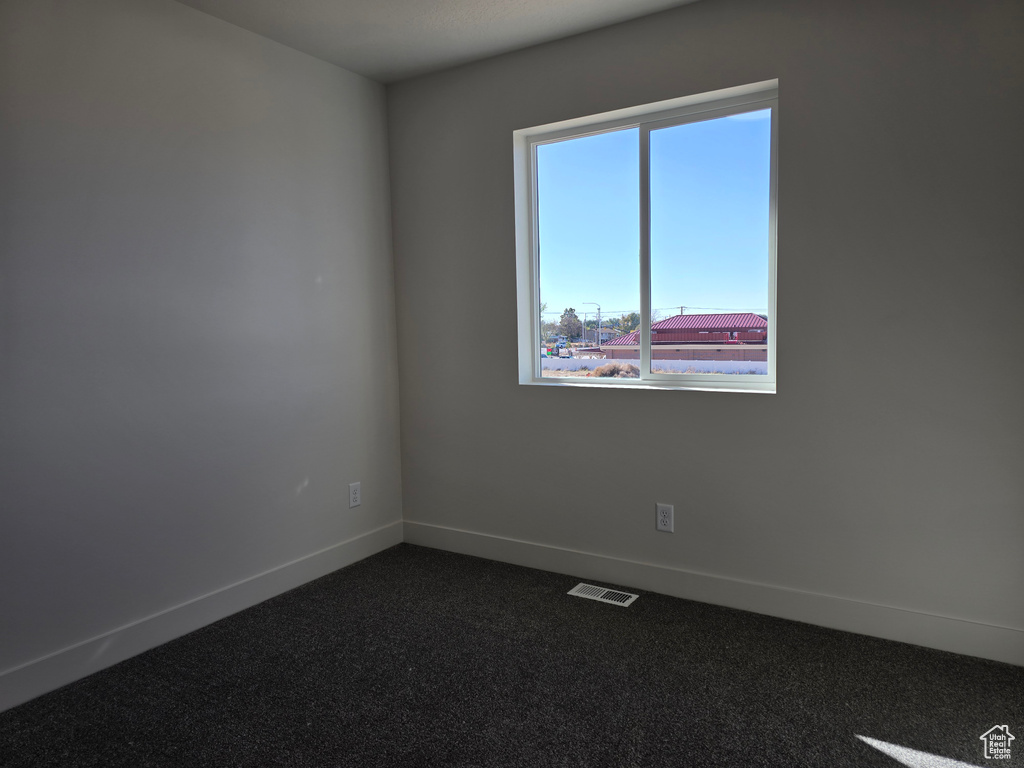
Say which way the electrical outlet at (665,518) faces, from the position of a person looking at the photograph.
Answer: facing the viewer
